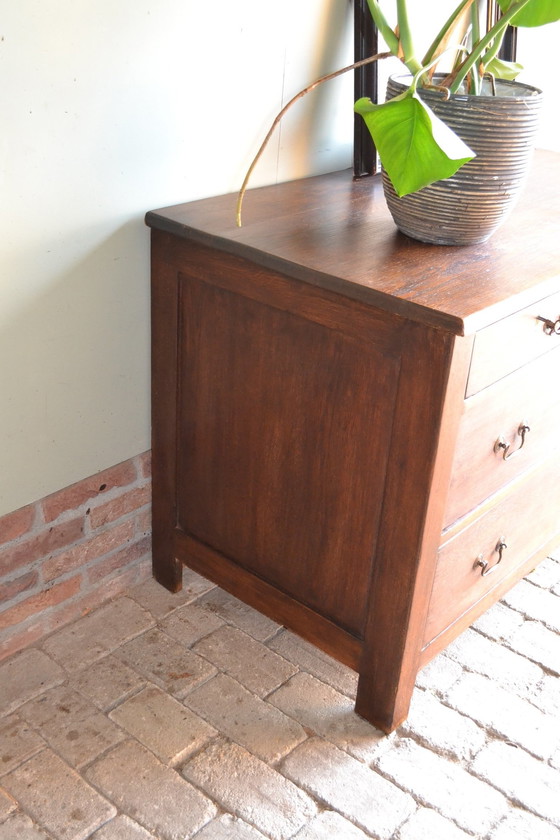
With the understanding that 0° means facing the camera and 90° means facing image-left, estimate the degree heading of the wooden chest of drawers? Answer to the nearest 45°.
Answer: approximately 315°
